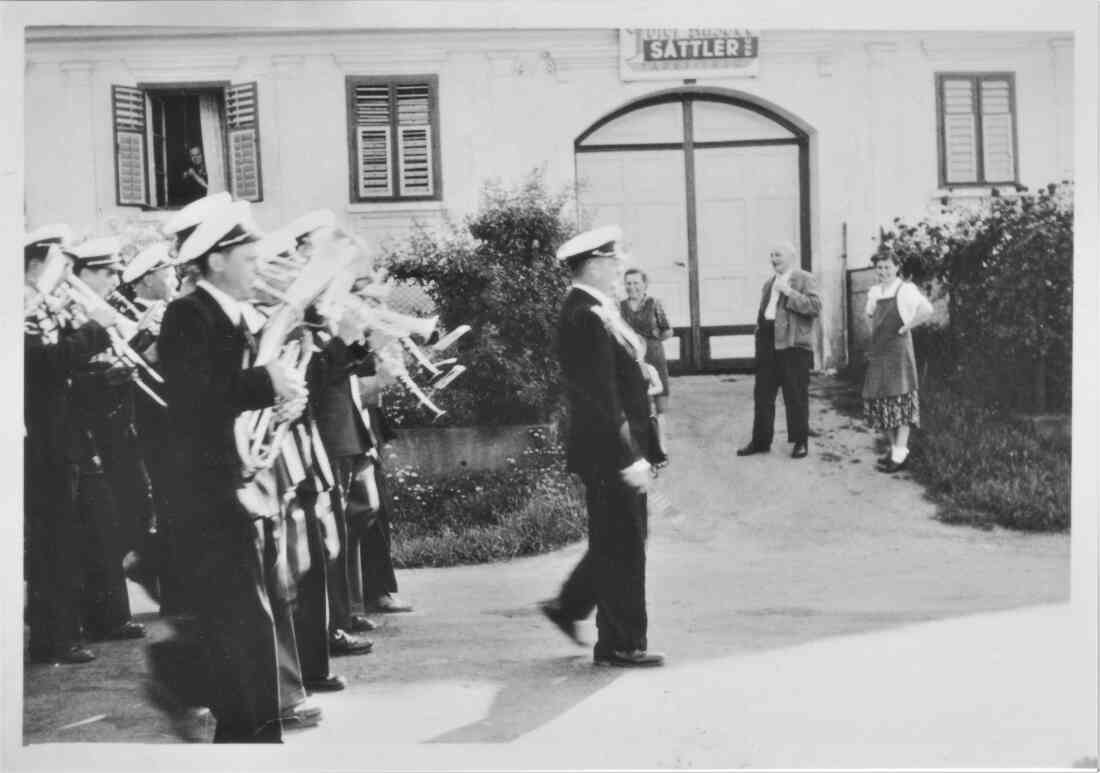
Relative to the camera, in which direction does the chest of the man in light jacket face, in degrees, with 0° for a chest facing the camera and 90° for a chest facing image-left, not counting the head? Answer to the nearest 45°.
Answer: approximately 45°

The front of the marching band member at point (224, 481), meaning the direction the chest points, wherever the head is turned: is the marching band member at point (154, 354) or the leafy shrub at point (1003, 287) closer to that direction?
the leafy shrub

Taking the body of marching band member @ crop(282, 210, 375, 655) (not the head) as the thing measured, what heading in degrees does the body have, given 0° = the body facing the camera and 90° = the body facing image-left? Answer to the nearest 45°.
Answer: approximately 270°

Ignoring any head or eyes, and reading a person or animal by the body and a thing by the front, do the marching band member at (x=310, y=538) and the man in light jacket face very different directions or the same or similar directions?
very different directions

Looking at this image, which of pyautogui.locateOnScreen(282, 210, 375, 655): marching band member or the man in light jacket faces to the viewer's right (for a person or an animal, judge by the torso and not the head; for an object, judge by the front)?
the marching band member

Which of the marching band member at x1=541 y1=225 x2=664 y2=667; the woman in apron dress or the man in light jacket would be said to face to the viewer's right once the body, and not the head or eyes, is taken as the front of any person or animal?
the marching band member

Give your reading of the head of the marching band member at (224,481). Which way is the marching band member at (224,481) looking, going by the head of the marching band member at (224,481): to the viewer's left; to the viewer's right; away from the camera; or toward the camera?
to the viewer's right

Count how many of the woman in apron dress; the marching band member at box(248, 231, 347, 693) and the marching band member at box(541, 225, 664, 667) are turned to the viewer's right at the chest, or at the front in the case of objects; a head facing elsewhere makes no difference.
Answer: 2

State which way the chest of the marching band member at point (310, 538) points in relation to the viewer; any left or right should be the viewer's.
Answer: facing to the right of the viewer

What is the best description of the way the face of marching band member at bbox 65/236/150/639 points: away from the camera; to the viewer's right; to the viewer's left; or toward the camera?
to the viewer's right

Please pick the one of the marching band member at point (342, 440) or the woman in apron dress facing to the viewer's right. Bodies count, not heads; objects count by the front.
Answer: the marching band member

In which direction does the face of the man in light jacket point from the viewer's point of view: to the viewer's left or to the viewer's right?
to the viewer's left

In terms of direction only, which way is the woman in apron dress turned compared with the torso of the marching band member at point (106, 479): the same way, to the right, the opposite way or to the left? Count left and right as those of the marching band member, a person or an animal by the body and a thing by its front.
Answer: the opposite way

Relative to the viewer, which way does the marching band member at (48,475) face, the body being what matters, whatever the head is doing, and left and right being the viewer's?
facing to the right of the viewer
